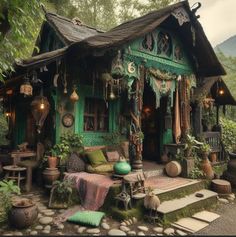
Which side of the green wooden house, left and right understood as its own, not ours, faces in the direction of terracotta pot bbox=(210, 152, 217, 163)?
left

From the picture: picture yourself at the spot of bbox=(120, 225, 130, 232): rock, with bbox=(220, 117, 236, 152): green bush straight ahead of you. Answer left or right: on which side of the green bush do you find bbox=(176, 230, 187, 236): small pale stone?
right

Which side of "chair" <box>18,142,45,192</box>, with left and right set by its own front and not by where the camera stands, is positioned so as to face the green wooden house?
back
